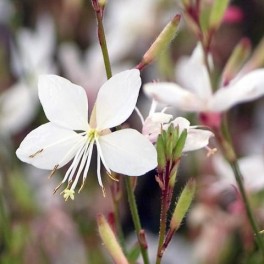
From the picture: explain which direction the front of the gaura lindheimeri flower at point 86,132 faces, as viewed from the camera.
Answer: facing the viewer
